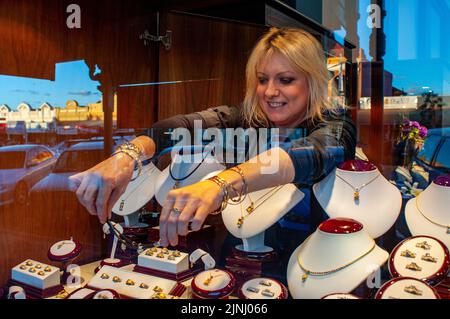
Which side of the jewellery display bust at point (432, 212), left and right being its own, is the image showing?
front

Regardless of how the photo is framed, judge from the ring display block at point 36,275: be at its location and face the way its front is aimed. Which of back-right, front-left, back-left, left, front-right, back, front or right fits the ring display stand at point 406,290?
left

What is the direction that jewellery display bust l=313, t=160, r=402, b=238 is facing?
toward the camera

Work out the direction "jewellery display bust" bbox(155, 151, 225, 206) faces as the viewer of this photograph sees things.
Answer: facing the viewer and to the left of the viewer
